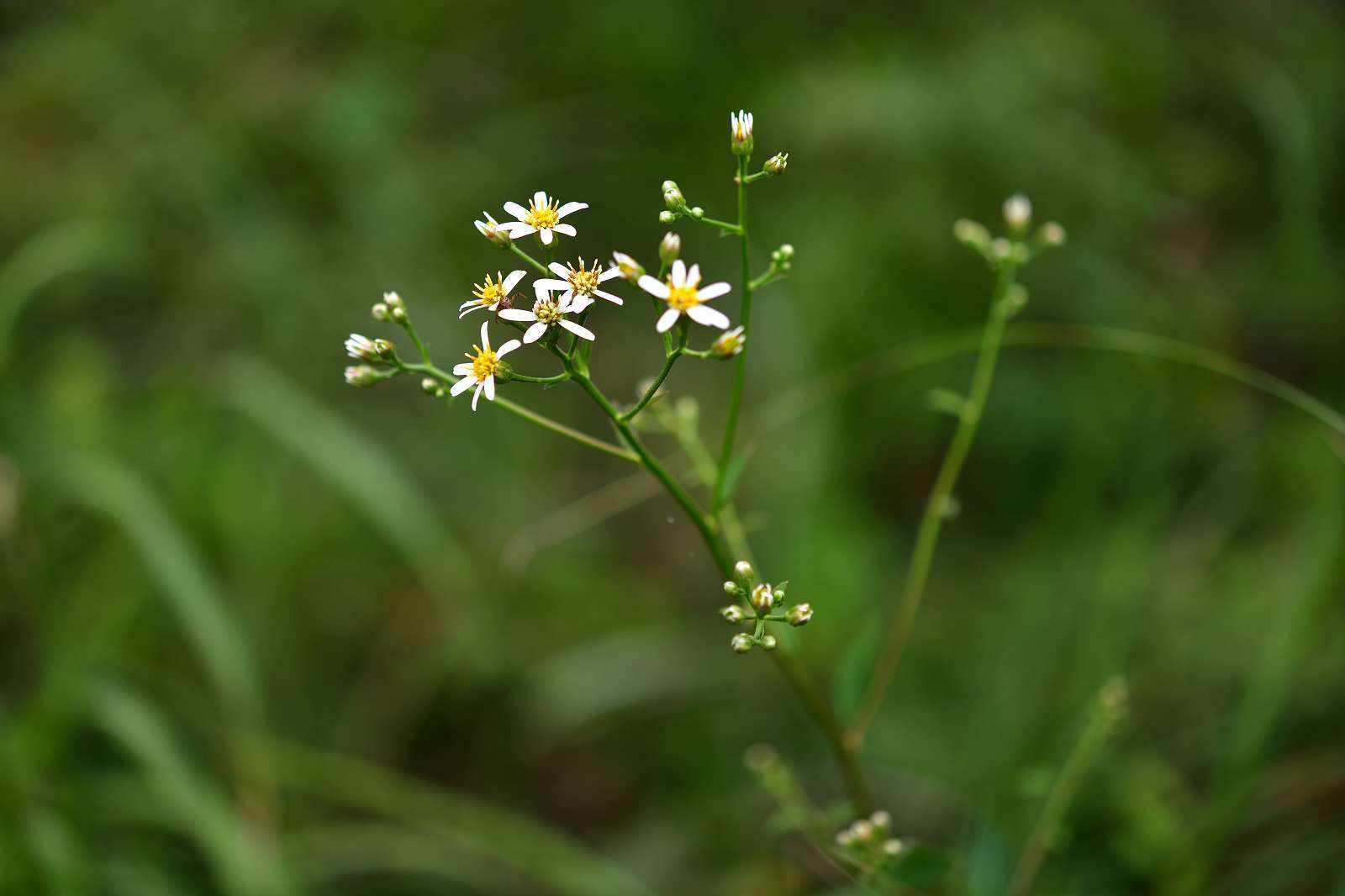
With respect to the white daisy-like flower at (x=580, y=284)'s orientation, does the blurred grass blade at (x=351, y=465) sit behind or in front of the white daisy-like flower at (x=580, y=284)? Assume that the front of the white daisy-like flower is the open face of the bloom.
behind

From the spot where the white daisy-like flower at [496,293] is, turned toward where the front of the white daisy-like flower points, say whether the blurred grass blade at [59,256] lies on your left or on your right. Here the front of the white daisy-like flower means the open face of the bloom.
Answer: on your right

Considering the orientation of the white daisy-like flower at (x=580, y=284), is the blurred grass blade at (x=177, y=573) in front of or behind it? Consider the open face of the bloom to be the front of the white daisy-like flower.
behind

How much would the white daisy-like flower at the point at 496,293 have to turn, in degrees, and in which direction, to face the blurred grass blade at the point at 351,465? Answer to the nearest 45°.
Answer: approximately 135° to its right

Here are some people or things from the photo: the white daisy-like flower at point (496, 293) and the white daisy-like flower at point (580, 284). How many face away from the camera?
0

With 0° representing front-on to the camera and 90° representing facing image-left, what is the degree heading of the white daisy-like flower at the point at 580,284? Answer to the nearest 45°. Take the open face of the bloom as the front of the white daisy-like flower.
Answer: approximately 0°
